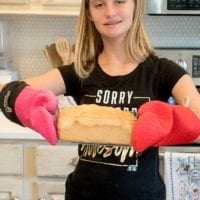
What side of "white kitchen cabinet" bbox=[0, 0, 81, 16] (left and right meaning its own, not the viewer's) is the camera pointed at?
front

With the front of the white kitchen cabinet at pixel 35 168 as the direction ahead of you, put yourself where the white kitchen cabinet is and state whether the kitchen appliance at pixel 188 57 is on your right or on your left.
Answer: on your left

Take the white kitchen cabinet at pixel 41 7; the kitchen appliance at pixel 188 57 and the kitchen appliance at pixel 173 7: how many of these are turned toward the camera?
3

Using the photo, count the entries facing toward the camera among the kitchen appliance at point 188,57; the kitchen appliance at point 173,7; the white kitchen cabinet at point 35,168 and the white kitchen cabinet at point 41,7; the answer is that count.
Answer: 4

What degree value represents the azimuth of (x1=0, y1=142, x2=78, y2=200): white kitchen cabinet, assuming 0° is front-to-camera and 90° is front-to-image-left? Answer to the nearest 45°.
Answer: approximately 0°

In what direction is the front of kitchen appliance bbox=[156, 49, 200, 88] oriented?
toward the camera

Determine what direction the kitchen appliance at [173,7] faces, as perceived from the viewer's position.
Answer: facing the viewer

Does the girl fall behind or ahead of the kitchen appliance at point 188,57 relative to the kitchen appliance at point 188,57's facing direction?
ahead

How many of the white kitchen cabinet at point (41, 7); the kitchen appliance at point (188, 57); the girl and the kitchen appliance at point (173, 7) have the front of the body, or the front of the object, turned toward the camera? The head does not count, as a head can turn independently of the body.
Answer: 4

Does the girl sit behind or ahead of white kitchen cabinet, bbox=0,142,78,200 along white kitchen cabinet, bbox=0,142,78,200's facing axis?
ahead

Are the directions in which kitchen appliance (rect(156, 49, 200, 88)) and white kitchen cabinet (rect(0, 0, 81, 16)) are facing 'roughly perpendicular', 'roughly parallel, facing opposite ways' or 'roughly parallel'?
roughly parallel
